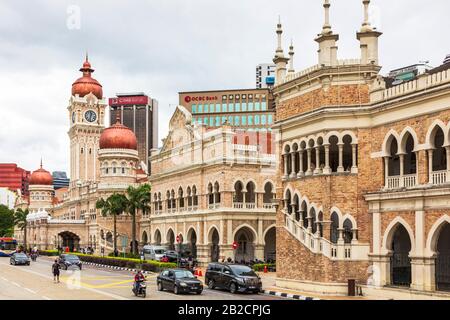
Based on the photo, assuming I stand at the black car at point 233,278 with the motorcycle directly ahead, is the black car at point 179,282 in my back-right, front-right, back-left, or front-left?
front-right

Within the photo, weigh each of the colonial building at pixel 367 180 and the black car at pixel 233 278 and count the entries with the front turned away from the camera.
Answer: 0

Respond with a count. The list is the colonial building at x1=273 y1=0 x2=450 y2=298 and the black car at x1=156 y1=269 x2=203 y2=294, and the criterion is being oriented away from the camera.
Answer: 0

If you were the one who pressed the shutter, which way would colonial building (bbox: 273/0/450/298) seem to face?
facing the viewer and to the left of the viewer

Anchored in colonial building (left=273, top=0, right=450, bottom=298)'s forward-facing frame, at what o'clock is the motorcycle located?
The motorcycle is roughly at 1 o'clock from the colonial building.

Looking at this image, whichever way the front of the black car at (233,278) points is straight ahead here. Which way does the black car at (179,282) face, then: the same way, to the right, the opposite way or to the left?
the same way
